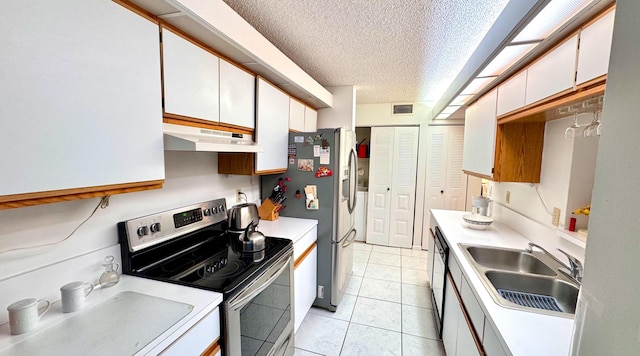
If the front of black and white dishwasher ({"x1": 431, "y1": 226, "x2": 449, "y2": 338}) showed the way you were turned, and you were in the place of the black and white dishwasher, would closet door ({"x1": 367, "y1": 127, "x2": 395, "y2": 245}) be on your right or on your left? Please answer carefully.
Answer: on your right

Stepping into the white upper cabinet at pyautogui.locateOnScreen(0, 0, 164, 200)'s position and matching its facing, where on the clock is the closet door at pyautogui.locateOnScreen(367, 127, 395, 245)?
The closet door is roughly at 10 o'clock from the white upper cabinet.

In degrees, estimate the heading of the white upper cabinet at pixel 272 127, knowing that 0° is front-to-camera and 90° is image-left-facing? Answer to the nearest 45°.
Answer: approximately 270°

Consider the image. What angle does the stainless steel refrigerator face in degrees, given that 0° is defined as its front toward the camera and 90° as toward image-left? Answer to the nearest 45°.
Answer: approximately 270°

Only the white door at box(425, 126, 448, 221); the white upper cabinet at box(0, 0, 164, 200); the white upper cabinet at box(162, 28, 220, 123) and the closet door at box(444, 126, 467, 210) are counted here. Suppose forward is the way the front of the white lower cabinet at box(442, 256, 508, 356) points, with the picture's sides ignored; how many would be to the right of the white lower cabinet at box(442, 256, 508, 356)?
2

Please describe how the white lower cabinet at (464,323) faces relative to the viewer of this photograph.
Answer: facing to the left of the viewer

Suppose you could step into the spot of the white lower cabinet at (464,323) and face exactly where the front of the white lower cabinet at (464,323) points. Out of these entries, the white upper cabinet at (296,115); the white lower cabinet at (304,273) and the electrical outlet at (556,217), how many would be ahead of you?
2

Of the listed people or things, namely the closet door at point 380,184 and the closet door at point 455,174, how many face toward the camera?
2

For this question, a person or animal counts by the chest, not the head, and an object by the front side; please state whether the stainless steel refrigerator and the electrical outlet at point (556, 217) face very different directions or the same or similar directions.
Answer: very different directions

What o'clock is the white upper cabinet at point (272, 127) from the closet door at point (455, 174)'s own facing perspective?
The white upper cabinet is roughly at 1 o'clock from the closet door.

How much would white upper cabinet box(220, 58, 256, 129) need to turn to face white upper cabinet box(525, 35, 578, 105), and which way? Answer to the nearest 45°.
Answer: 0° — it already faces it

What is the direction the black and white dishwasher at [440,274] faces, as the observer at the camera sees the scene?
facing to the left of the viewer
